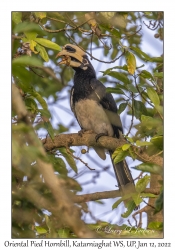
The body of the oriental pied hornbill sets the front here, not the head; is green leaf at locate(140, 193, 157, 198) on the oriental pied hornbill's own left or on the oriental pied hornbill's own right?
on the oriental pied hornbill's own left

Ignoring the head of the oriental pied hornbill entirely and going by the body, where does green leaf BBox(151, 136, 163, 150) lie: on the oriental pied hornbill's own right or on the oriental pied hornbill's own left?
on the oriental pied hornbill's own left

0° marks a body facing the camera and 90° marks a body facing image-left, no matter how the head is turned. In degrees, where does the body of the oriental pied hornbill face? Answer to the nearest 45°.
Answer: approximately 45°

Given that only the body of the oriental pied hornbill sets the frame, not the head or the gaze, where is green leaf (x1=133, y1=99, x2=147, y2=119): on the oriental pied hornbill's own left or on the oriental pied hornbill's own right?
on the oriental pied hornbill's own left
